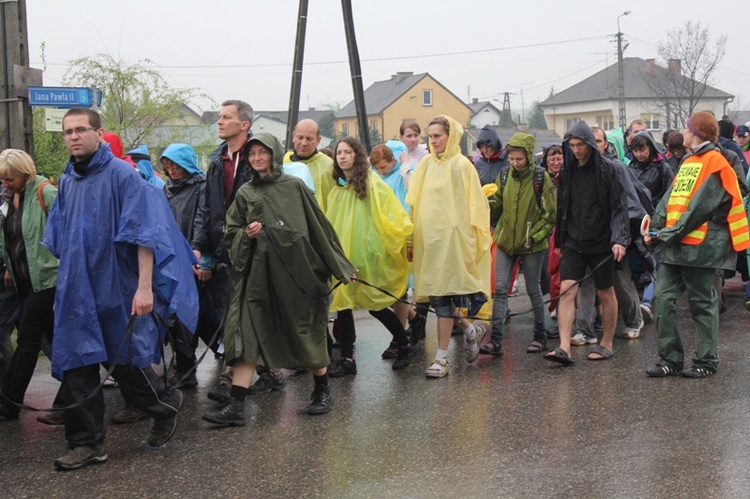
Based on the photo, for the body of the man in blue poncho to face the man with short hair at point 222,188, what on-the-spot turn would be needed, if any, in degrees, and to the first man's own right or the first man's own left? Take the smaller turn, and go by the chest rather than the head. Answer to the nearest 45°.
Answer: approximately 180°

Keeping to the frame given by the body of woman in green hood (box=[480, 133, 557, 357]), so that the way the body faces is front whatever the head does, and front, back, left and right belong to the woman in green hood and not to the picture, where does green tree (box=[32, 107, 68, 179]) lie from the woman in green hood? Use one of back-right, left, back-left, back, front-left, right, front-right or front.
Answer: right

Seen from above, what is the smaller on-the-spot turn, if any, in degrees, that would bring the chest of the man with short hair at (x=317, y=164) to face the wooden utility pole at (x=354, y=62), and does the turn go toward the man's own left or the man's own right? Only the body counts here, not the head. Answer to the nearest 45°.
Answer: approximately 135° to the man's own right

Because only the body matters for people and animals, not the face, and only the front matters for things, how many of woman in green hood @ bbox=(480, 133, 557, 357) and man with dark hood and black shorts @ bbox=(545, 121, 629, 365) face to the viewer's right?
0

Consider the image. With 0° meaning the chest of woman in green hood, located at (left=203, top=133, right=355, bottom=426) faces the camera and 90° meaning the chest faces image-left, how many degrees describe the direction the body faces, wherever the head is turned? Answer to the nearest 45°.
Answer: approximately 45°

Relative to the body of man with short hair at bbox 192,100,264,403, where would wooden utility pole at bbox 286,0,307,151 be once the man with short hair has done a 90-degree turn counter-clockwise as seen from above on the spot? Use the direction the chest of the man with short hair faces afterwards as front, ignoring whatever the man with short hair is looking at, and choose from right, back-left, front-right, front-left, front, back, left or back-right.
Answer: back-left

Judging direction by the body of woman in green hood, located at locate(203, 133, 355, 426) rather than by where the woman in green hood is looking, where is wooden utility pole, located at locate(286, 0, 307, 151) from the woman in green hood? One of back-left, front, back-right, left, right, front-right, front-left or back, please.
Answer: back-right

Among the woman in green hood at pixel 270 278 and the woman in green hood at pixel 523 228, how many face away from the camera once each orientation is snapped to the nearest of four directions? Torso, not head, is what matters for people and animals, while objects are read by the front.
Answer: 0

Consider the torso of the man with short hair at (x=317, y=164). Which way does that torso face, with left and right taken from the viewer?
facing the viewer and to the left of the viewer

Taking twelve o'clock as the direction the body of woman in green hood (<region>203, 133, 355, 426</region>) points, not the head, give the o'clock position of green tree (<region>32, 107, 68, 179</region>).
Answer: The green tree is roughly at 4 o'clock from the woman in green hood.
